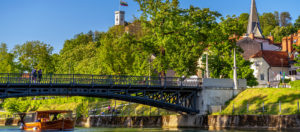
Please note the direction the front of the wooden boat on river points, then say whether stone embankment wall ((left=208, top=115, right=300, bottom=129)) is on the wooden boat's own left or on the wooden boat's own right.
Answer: on the wooden boat's own left
